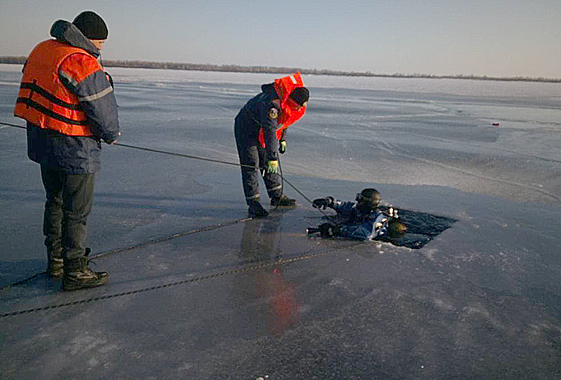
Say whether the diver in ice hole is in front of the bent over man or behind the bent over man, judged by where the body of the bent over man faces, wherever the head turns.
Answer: in front

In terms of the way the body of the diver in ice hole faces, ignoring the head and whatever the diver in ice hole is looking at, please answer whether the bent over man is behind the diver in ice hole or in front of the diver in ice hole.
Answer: in front

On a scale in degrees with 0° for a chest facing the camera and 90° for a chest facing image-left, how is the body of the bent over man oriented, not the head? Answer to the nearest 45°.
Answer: approximately 270°

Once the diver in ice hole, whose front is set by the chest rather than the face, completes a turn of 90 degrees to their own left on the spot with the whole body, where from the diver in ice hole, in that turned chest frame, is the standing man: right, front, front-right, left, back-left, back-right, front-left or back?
front-right

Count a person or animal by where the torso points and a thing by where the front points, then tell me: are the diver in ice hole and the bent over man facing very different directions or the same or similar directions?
very different directions

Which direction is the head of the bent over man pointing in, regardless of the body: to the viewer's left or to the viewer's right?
to the viewer's right

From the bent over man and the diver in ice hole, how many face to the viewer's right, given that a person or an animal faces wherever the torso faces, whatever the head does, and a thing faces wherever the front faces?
1

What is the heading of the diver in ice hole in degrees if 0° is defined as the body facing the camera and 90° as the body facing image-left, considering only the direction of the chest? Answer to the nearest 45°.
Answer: approximately 90°

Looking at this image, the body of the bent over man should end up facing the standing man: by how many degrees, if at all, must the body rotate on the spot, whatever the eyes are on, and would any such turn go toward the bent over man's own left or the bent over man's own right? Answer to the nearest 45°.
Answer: approximately 135° to the bent over man's own right
